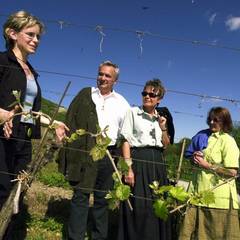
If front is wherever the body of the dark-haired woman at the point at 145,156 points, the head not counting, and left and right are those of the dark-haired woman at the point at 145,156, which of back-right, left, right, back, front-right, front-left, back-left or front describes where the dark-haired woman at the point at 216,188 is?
left

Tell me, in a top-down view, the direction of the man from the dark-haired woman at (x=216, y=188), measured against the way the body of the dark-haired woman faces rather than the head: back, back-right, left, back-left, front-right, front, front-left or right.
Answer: front-right

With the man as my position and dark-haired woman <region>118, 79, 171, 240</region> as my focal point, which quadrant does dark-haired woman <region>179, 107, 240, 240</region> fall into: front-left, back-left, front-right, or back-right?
front-left

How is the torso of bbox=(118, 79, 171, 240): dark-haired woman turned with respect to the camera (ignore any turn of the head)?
toward the camera

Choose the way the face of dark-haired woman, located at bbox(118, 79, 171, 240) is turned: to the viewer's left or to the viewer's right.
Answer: to the viewer's left

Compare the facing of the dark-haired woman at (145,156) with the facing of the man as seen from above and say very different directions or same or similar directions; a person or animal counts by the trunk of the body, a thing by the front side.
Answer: same or similar directions

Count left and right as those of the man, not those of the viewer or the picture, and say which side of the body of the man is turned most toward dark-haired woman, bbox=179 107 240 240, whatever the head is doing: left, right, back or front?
left

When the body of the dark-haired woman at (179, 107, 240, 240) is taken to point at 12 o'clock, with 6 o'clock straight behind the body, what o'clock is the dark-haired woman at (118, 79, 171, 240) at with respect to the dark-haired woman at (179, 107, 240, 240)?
the dark-haired woman at (118, 79, 171, 240) is roughly at 1 o'clock from the dark-haired woman at (179, 107, 240, 240).

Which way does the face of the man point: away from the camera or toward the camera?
toward the camera

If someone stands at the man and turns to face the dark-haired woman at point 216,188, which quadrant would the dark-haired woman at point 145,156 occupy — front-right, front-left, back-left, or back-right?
front-right

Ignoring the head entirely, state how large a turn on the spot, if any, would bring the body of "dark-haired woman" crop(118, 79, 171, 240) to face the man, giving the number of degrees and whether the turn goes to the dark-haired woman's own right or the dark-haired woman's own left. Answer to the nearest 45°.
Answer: approximately 90° to the dark-haired woman's own right

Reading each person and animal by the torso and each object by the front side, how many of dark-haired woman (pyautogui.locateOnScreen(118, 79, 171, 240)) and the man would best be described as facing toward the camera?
2
